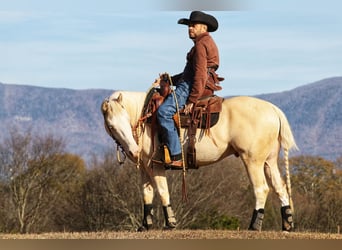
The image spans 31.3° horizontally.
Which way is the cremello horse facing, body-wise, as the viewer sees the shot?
to the viewer's left

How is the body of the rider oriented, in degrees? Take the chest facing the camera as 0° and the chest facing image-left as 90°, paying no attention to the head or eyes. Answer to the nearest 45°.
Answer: approximately 90°

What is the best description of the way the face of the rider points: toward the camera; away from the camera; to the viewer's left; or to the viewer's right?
to the viewer's left
